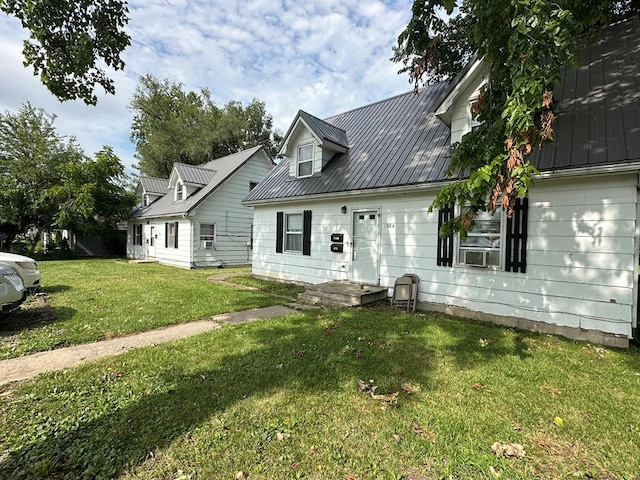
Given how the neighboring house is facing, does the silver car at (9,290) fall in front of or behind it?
in front

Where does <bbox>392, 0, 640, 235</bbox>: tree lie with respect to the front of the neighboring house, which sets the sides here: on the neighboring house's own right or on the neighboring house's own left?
on the neighboring house's own left

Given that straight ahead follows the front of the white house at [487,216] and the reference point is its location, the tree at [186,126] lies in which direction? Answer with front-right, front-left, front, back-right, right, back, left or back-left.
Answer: right

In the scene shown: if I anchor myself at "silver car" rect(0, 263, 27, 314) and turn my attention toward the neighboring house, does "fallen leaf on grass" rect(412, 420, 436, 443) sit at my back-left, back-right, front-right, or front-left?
back-right

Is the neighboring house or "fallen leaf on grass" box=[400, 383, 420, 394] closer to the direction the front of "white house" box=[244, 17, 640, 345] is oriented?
the fallen leaf on grass

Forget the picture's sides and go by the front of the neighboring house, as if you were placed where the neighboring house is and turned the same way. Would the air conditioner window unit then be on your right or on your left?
on your left

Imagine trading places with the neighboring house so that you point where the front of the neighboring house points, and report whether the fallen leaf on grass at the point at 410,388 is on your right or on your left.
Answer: on your left

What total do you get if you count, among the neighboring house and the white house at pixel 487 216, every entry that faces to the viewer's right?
0

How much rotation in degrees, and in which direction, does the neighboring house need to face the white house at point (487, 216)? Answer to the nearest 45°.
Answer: approximately 90° to its left

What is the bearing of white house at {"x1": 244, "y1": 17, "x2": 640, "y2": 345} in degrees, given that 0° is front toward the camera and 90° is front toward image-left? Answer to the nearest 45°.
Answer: approximately 45°

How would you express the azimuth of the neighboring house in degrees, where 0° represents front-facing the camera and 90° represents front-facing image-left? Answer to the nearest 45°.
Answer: approximately 45°

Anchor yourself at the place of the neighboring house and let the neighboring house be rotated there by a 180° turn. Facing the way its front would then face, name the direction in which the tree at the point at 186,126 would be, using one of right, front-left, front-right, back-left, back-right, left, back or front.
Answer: front-left
